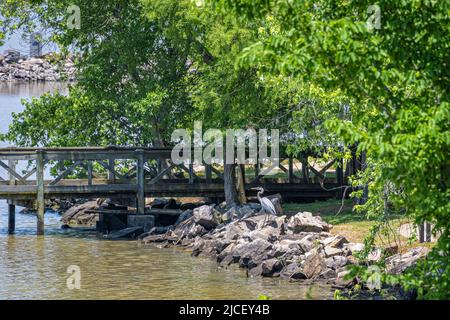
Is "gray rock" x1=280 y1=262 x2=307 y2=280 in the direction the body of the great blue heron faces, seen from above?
no

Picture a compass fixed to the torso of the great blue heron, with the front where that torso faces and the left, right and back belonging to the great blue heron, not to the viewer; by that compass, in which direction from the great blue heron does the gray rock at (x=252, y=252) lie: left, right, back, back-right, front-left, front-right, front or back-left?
left

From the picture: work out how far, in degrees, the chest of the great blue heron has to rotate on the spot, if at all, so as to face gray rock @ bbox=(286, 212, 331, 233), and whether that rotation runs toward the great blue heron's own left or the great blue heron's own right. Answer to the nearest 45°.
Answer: approximately 135° to the great blue heron's own left

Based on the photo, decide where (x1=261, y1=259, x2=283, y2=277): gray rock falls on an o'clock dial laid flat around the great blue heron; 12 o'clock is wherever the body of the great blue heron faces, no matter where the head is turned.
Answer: The gray rock is roughly at 9 o'clock from the great blue heron.

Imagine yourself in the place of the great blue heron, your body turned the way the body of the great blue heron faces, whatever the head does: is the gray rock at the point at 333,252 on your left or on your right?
on your left

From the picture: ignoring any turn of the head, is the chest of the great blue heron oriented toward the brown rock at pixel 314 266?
no

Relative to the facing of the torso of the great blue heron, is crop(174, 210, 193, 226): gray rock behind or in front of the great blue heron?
in front

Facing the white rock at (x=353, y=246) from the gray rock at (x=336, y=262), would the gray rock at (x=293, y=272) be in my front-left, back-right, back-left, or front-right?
back-left

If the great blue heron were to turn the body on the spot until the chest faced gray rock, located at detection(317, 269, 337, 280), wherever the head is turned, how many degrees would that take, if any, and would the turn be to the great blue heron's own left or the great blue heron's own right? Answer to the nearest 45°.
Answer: approximately 90° to the great blue heron's own left

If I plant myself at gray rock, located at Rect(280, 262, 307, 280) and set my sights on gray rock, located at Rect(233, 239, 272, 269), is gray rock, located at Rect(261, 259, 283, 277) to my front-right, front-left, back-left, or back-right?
front-left

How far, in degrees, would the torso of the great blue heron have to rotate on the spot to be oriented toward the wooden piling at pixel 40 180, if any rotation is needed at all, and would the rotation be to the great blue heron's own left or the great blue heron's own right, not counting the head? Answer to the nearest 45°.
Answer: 0° — it already faces it

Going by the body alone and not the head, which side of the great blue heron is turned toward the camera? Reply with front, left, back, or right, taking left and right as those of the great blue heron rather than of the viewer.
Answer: left

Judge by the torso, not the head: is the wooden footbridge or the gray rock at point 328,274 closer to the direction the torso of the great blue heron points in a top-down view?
the wooden footbridge

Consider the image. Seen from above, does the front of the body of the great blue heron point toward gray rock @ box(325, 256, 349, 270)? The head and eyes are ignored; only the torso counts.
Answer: no

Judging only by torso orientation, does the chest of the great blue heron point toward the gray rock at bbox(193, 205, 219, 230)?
yes
